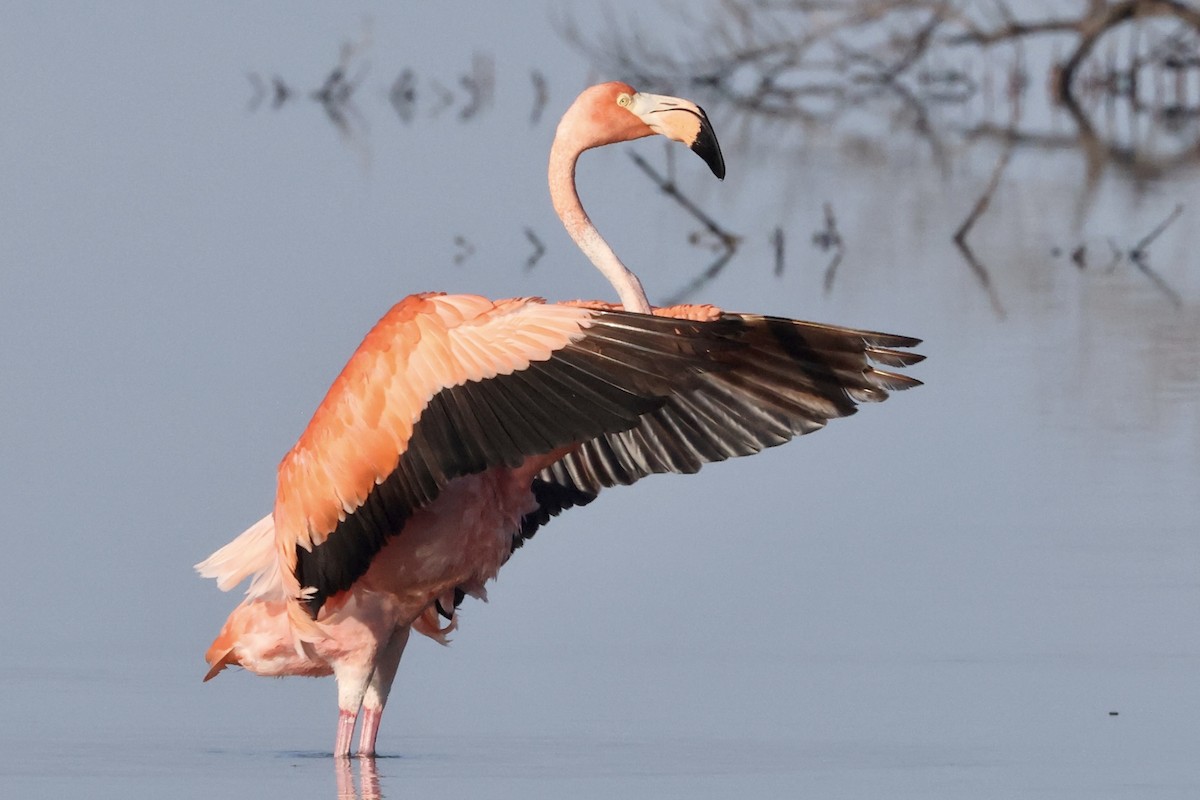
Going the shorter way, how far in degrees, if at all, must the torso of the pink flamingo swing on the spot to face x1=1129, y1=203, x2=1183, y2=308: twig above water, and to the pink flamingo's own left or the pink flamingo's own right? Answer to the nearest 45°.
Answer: approximately 45° to the pink flamingo's own left

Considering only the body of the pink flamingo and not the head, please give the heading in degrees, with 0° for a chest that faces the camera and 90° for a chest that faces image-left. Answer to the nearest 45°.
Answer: approximately 270°

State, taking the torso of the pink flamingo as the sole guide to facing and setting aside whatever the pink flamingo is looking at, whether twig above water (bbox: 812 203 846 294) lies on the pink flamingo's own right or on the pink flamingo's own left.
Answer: on the pink flamingo's own left

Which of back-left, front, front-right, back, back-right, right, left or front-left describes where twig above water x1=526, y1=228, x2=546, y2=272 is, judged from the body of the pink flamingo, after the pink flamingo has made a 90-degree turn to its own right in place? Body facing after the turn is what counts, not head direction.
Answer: back
